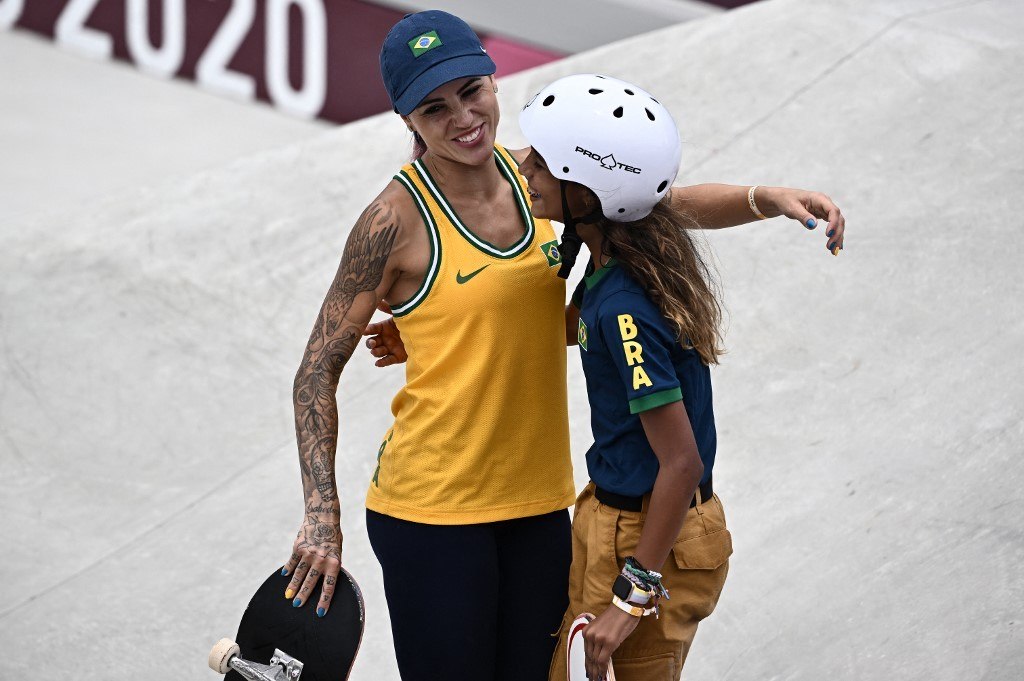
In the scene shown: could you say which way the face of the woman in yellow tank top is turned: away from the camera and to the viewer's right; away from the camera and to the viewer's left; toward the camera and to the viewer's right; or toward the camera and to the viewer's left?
toward the camera and to the viewer's right

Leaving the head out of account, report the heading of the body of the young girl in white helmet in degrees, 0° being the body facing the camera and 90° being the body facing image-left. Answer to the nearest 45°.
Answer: approximately 90°
